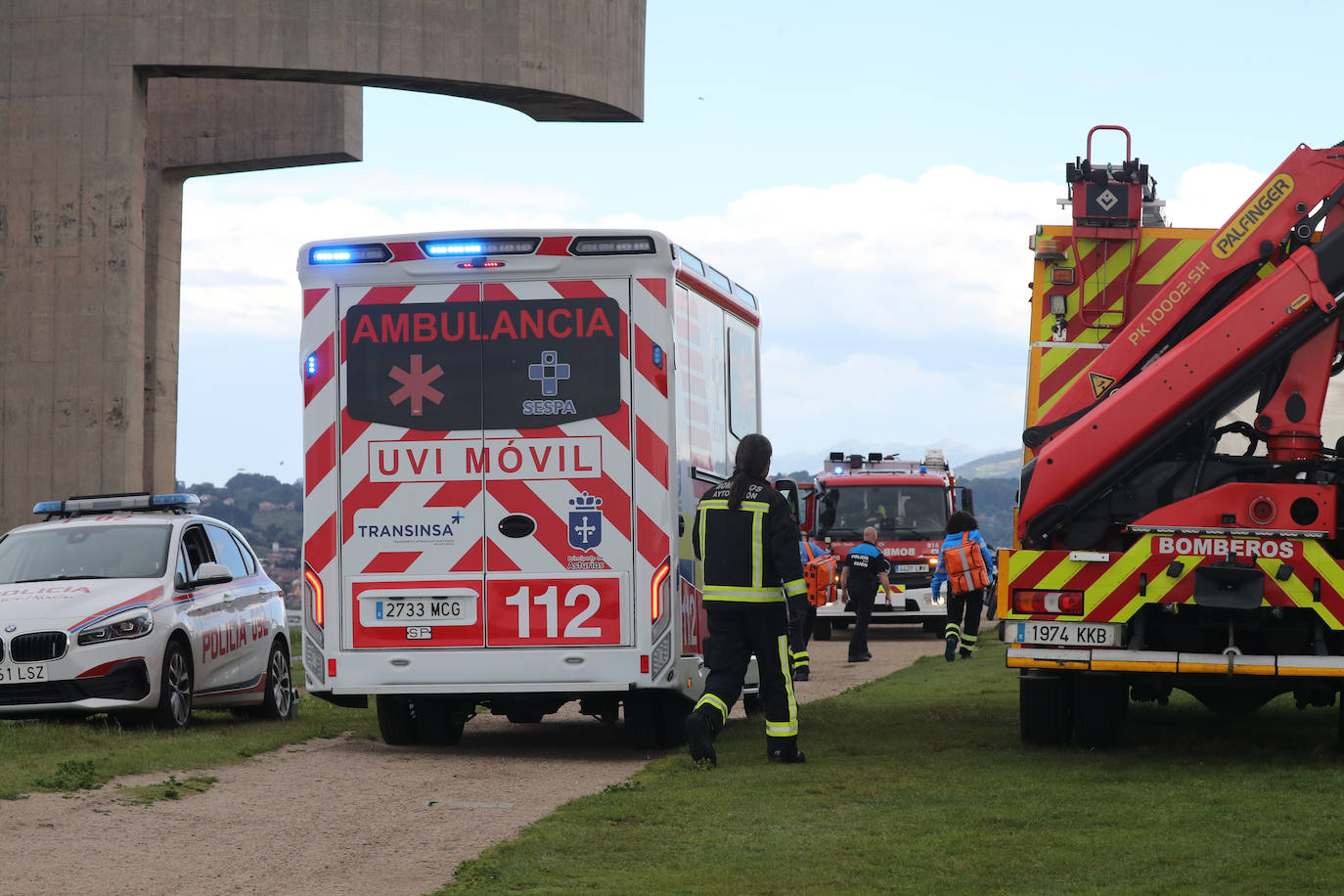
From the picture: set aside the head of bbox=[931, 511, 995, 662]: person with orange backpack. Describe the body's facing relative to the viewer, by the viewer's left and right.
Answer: facing away from the viewer

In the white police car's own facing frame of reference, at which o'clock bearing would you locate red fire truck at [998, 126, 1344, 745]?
The red fire truck is roughly at 9 o'clock from the white police car.

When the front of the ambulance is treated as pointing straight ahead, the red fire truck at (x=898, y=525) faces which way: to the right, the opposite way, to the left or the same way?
the opposite way

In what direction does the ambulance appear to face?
away from the camera

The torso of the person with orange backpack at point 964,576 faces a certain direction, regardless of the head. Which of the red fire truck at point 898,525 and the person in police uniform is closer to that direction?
the red fire truck

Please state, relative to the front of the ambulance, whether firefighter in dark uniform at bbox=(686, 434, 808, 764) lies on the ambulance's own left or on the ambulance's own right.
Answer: on the ambulance's own right

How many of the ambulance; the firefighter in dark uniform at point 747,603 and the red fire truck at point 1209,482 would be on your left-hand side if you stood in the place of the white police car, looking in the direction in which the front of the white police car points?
3

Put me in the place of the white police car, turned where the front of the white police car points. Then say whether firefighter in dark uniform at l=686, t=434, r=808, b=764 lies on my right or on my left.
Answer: on my left

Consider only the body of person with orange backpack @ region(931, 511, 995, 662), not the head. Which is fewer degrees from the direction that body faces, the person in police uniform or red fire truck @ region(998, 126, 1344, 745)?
the person in police uniform

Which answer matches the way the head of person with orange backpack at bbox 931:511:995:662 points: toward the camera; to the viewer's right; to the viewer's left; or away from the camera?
away from the camera

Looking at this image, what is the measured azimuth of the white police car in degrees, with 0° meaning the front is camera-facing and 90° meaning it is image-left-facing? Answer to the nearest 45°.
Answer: approximately 45°

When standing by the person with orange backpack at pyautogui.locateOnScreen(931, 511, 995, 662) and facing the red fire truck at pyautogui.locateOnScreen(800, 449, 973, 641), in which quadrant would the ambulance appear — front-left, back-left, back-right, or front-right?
back-left

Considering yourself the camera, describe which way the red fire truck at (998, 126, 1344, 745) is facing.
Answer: facing away from the viewer
